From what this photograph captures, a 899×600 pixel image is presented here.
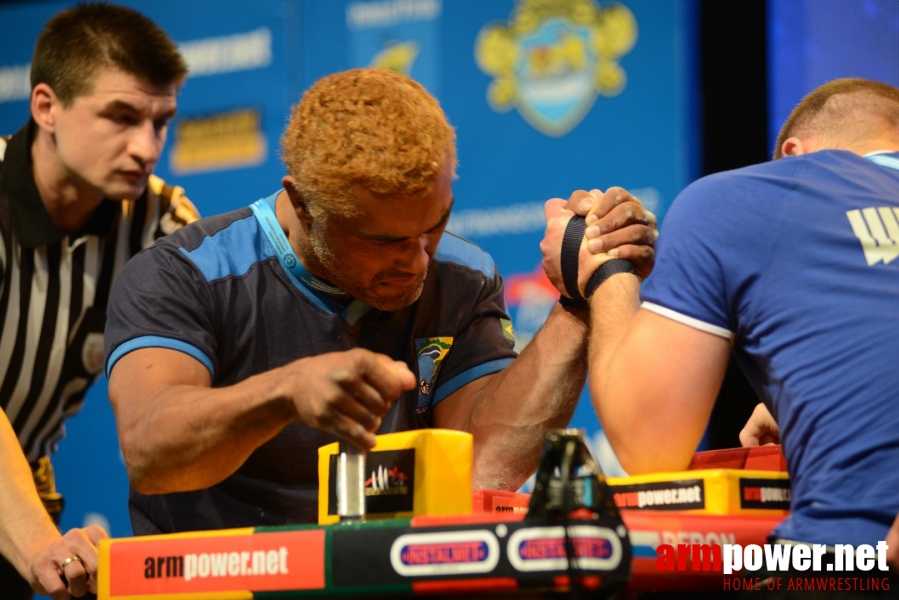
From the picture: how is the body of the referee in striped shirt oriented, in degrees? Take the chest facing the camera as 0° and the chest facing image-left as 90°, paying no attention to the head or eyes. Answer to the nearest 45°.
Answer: approximately 315°

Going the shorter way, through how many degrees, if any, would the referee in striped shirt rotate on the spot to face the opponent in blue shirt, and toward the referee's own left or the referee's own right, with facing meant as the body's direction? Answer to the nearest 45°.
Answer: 0° — they already face them
